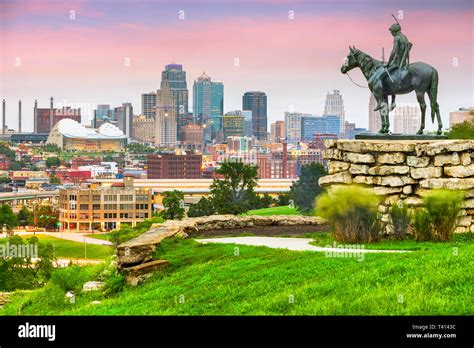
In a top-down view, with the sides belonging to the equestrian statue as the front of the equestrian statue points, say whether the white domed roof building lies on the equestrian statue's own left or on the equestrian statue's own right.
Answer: on the equestrian statue's own right

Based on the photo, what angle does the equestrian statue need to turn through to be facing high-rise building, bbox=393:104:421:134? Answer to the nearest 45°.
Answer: approximately 90° to its right

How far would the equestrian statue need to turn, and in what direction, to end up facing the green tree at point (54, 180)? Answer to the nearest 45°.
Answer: approximately 45° to its right

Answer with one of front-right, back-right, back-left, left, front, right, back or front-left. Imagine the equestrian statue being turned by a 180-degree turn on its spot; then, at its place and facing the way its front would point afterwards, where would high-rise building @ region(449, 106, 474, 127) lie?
left

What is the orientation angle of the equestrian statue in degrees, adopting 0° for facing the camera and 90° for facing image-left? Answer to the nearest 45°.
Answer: approximately 90°

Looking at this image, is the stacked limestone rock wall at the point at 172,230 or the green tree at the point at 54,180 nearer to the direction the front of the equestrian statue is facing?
the stacked limestone rock wall
